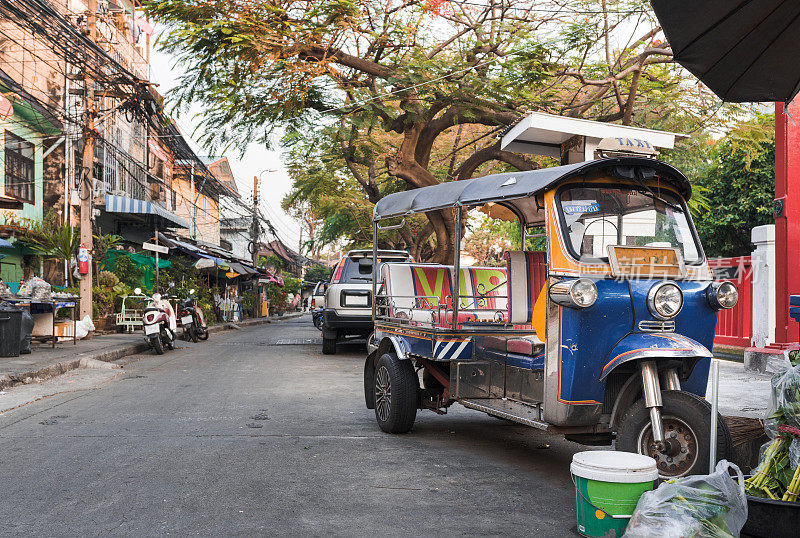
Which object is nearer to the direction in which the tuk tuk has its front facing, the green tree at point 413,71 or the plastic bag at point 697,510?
the plastic bag

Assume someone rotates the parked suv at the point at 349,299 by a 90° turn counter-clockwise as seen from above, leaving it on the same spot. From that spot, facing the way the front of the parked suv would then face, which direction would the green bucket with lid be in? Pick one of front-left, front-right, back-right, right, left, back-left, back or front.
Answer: left

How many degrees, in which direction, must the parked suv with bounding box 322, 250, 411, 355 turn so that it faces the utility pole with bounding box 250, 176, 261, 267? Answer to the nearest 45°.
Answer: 0° — it already faces it

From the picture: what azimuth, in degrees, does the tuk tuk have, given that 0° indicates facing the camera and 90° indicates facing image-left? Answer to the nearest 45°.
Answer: approximately 315°

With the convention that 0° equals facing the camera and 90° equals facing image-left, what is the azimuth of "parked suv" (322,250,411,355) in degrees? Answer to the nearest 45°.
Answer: approximately 180°

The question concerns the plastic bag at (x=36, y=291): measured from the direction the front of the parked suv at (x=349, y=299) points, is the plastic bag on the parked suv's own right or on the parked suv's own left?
on the parked suv's own left

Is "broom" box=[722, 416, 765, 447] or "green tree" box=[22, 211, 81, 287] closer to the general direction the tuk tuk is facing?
the broom

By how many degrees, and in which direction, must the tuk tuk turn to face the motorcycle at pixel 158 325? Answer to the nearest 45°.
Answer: approximately 180°

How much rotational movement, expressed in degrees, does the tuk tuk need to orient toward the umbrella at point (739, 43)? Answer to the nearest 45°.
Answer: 0° — it already faces it

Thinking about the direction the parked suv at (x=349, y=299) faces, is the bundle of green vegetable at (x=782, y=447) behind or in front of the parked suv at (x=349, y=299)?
behind

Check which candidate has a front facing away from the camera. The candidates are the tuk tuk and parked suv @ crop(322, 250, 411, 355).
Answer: the parked suv

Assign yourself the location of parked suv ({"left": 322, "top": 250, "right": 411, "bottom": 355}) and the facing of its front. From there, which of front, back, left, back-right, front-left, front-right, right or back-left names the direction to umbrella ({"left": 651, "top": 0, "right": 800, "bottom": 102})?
back

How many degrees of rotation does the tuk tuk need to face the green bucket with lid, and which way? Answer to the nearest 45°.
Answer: approximately 45° to its right

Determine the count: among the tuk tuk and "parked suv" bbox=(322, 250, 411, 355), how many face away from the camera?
1

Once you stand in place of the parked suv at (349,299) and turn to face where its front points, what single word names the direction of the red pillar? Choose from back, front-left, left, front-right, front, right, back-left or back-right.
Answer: back-right
